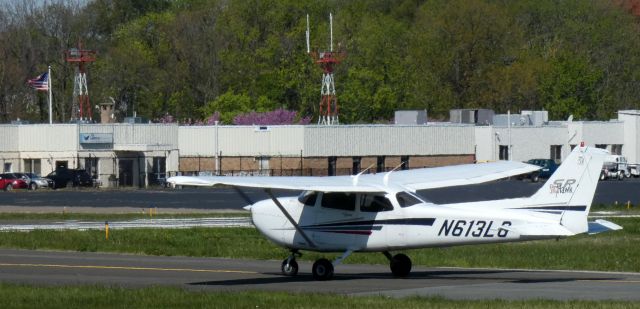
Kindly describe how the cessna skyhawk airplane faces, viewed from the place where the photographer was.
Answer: facing away from the viewer and to the left of the viewer
